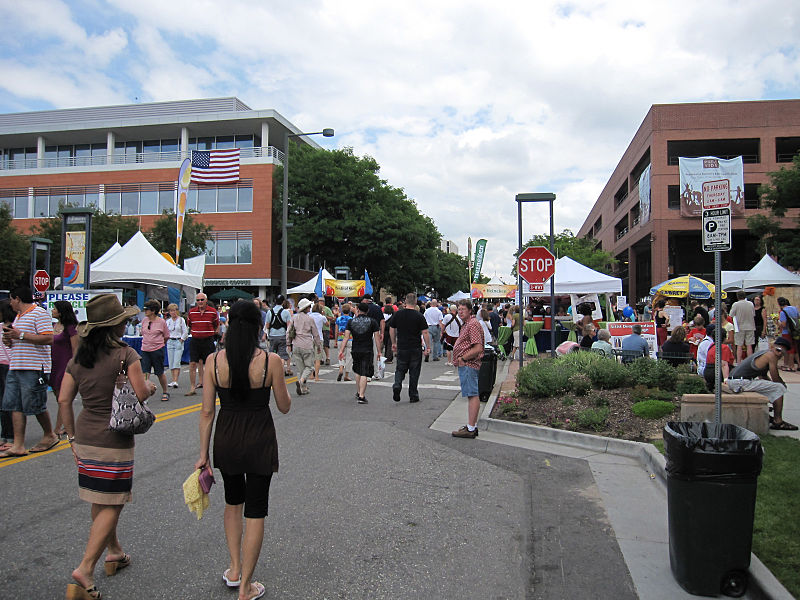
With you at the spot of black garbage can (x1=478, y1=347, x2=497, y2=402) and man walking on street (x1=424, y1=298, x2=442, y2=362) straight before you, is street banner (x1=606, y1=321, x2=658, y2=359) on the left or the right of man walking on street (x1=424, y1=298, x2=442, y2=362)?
right

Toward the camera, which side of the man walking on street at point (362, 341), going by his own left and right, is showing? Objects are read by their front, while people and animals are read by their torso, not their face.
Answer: back

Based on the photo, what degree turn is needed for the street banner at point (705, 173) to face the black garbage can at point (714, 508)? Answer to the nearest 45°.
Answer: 0° — it already faces it

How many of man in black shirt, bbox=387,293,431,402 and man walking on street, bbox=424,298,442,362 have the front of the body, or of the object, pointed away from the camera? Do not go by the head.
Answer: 2

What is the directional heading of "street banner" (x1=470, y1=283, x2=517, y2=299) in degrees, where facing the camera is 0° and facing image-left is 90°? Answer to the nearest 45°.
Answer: approximately 0°

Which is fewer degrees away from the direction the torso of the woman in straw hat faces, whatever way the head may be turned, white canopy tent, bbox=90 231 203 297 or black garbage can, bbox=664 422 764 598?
the white canopy tent

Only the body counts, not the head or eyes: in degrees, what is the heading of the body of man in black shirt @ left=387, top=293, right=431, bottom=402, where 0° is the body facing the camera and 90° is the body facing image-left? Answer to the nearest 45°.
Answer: approximately 180°
